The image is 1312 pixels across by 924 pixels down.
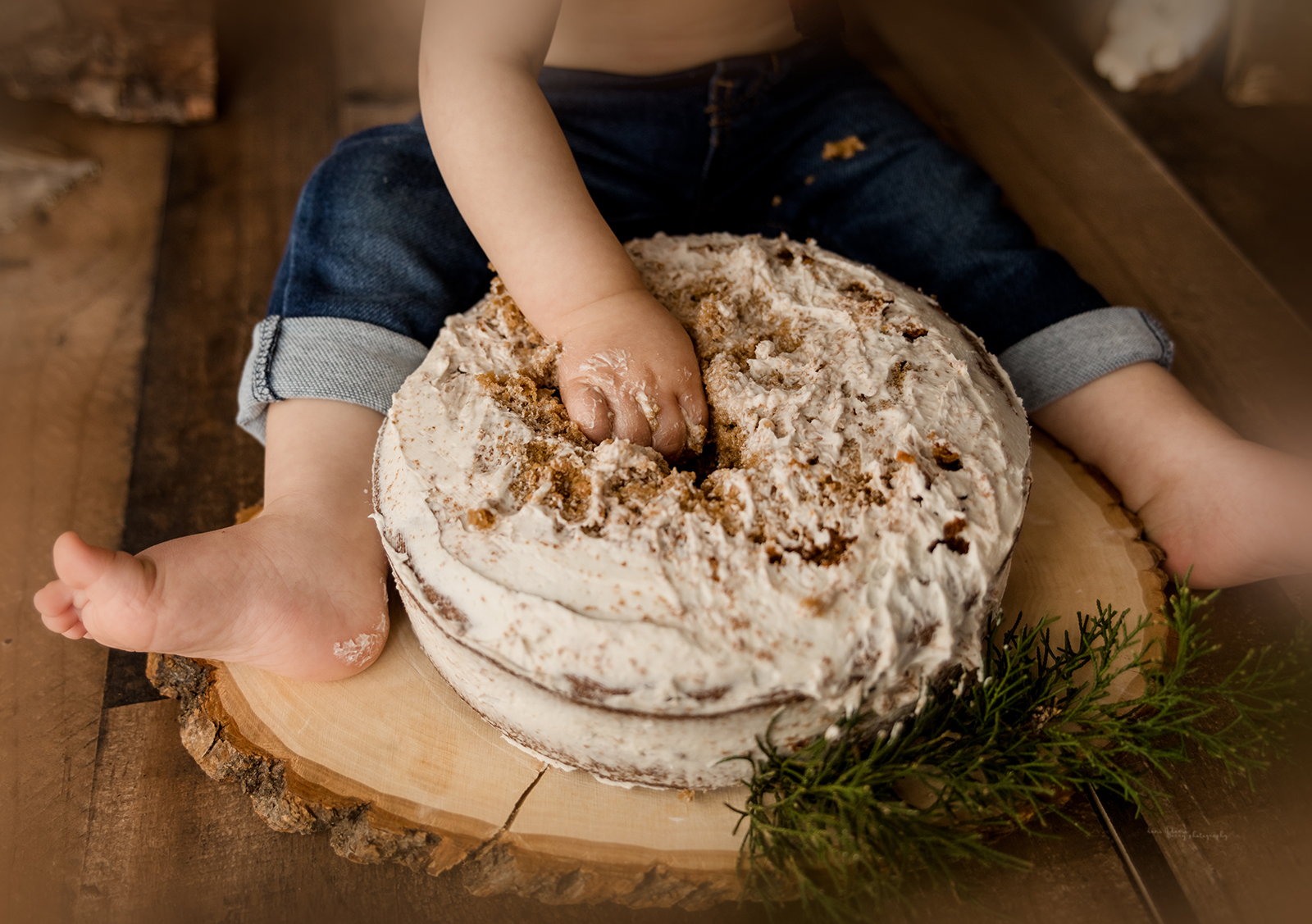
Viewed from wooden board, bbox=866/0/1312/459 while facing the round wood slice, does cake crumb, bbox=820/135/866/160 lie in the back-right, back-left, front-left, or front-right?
front-right

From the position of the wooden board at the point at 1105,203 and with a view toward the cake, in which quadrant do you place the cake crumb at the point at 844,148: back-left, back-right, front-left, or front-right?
front-right

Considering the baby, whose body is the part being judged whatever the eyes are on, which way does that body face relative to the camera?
toward the camera

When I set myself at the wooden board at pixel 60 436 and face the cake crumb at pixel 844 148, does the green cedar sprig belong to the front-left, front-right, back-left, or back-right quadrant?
front-right
